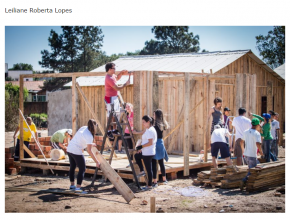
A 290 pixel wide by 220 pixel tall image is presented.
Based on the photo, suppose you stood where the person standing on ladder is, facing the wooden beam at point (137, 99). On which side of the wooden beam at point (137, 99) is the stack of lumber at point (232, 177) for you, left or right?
right

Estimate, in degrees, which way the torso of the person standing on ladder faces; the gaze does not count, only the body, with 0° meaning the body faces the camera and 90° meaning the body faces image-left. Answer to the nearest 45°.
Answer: approximately 270°

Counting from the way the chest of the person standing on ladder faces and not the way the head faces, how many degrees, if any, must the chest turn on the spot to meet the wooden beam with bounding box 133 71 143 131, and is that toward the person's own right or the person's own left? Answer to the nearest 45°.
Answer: approximately 45° to the person's own left

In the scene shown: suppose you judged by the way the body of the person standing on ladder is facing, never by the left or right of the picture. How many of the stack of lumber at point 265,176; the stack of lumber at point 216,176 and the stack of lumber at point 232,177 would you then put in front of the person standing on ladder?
3
